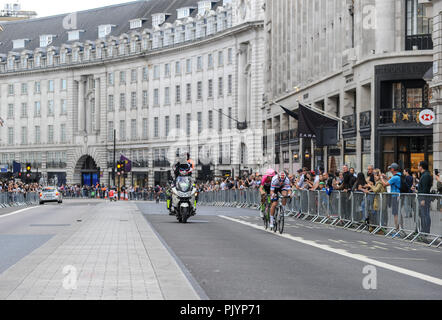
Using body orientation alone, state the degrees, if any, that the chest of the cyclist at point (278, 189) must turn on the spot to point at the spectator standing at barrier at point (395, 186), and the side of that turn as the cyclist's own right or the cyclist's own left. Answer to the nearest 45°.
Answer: approximately 90° to the cyclist's own left

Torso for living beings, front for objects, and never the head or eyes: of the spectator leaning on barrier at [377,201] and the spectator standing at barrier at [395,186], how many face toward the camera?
0

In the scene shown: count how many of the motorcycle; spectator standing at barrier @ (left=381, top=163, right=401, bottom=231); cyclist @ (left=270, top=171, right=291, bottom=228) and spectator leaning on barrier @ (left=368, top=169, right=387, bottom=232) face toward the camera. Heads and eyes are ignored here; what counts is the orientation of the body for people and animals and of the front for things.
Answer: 2

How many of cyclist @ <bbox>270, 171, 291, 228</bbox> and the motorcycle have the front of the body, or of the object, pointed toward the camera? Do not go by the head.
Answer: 2

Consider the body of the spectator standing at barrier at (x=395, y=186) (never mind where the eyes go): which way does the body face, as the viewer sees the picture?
to the viewer's left

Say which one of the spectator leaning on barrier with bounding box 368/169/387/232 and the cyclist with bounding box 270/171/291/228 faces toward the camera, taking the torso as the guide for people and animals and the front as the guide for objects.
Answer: the cyclist

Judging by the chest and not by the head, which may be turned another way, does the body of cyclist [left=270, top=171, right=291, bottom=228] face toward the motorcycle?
no

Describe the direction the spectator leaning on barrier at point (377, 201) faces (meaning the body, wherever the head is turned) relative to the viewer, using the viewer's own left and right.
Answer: facing to the left of the viewer

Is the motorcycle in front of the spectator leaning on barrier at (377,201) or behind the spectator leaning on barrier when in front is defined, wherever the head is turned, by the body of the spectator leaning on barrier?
in front

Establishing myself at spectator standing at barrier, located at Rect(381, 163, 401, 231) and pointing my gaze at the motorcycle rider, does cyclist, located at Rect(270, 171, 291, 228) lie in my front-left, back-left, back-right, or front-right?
front-left

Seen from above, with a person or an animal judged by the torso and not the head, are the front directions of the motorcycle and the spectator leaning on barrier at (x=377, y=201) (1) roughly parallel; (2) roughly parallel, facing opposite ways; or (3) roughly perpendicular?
roughly perpendicular

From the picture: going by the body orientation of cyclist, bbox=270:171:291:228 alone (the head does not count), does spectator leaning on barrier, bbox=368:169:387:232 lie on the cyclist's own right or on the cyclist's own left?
on the cyclist's own left

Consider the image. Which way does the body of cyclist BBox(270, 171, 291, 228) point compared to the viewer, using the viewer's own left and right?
facing the viewer

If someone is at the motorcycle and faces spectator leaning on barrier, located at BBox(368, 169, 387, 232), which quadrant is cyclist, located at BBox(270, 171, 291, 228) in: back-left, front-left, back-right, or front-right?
front-right

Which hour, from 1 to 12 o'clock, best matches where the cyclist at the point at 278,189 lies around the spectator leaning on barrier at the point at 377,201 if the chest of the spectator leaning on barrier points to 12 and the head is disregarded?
The cyclist is roughly at 11 o'clock from the spectator leaning on barrier.
